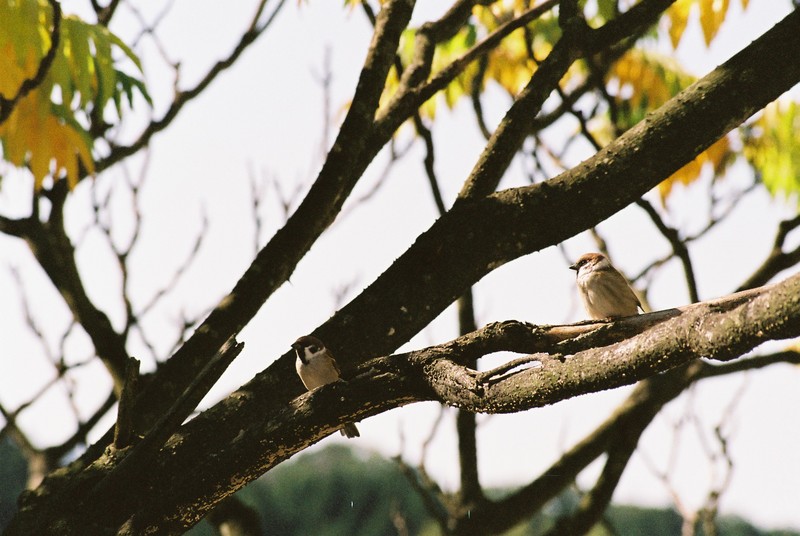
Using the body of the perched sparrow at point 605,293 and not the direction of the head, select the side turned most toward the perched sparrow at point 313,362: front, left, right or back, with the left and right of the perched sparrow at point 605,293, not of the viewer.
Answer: front

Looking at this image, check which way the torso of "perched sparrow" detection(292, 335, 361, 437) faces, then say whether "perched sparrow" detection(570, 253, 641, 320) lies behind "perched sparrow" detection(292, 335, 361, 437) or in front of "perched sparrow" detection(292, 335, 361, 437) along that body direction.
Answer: behind

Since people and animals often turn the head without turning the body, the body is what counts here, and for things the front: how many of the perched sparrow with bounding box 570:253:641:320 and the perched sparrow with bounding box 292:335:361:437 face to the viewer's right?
0

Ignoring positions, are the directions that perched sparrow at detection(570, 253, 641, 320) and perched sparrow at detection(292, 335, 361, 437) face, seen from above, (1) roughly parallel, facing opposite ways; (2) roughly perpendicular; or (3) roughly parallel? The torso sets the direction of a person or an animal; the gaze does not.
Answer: roughly parallel

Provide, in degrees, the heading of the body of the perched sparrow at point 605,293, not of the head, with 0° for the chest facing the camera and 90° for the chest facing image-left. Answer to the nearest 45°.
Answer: approximately 45°
